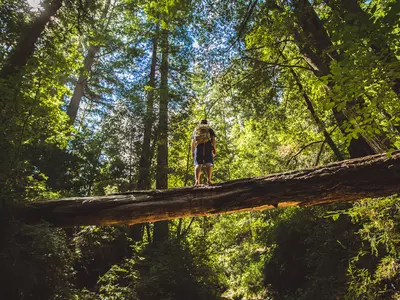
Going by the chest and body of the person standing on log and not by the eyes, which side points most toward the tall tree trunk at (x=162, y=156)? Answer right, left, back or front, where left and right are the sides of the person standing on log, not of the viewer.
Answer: front

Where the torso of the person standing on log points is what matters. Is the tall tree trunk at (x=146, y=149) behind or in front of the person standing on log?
in front

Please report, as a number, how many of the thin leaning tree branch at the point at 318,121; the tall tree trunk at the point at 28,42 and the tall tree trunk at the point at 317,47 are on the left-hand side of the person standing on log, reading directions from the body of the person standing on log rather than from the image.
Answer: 1

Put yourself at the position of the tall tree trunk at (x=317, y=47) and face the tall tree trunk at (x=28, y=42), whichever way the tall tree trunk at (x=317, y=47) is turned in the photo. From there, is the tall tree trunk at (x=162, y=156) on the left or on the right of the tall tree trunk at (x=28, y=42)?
right

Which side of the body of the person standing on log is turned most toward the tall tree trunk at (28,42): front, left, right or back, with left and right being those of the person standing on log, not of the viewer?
left

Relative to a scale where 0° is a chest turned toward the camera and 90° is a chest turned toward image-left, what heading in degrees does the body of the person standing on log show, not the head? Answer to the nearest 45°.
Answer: approximately 180°

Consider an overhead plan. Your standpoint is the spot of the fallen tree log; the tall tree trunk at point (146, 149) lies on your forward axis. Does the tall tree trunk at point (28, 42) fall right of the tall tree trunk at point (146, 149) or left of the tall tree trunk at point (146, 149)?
left

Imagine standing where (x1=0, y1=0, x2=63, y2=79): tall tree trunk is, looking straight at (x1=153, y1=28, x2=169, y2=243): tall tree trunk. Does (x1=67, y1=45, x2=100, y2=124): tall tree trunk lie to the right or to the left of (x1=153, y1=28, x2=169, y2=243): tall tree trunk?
left
